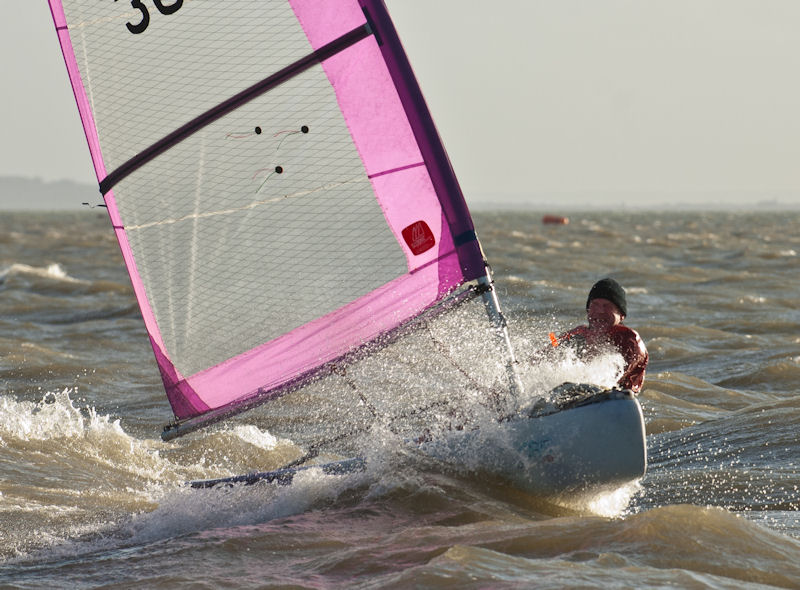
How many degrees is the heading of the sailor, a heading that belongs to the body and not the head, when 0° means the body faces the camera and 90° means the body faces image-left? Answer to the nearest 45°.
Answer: approximately 45°
